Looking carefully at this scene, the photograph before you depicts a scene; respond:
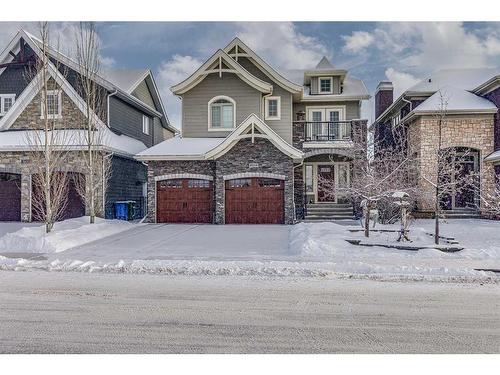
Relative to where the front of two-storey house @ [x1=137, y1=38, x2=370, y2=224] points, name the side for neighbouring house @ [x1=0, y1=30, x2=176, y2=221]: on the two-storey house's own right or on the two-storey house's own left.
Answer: on the two-storey house's own right

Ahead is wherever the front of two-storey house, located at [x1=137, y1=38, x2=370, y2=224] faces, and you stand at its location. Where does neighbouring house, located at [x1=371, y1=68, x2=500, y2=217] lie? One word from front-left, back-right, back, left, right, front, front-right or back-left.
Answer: left

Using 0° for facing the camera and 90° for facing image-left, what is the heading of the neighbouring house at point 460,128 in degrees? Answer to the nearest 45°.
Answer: approximately 0°

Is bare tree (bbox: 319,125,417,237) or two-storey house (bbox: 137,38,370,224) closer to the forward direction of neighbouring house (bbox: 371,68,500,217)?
the bare tree

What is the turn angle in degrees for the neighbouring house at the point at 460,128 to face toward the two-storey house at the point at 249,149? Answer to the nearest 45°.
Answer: approximately 90° to its right

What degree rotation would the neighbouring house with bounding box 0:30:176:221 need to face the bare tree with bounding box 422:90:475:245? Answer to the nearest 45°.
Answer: approximately 45° to its left

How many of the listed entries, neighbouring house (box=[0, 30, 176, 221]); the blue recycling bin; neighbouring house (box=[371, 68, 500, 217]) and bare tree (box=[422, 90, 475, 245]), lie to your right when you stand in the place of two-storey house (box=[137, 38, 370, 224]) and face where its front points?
2

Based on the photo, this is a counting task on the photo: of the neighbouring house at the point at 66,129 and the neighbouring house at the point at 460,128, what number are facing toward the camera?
2

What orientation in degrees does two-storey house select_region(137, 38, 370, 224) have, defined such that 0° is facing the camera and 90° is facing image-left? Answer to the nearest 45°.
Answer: approximately 0°

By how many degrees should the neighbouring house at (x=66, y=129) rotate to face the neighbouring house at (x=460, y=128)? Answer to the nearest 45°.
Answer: approximately 45° to its left

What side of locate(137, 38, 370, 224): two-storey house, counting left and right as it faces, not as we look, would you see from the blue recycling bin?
right
